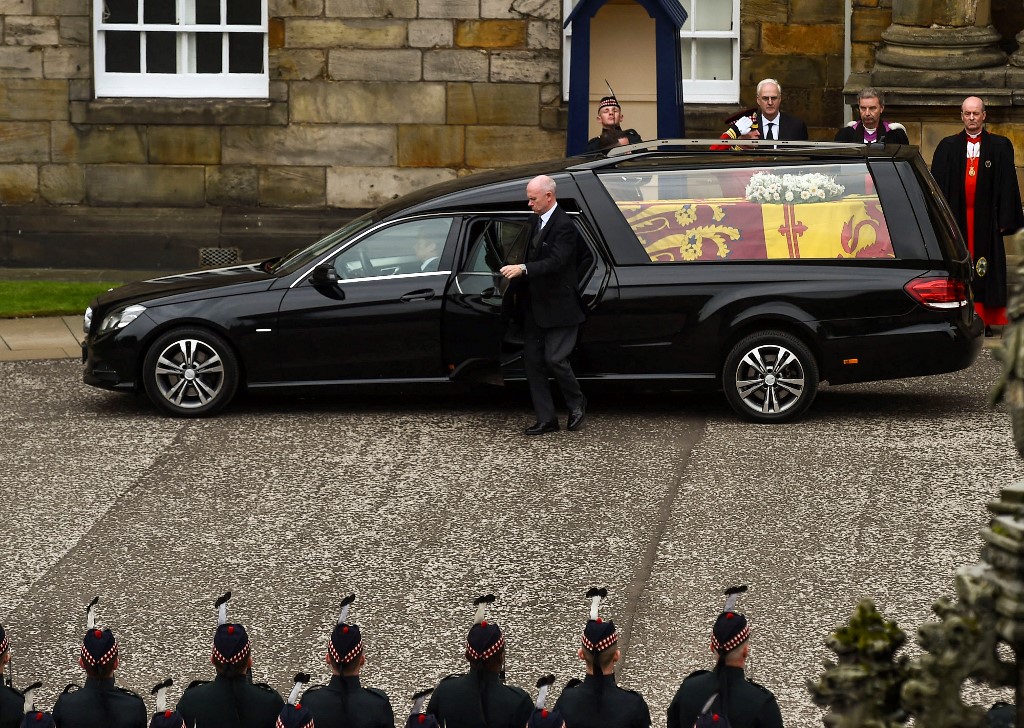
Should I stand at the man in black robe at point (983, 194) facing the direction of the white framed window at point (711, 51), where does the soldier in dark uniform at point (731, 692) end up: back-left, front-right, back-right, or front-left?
back-left

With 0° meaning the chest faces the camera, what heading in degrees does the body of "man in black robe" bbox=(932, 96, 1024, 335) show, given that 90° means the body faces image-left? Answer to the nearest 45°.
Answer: approximately 0°

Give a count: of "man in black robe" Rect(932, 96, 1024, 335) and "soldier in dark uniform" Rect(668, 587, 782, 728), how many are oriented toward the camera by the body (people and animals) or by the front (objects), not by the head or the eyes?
1

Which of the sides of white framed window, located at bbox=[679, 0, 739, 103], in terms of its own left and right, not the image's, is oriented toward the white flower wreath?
front

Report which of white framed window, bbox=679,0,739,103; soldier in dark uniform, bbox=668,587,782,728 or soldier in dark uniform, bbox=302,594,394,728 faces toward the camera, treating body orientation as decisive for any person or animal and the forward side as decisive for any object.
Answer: the white framed window

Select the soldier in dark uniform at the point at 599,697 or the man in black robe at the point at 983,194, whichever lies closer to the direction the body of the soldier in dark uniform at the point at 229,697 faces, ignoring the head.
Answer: the man in black robe

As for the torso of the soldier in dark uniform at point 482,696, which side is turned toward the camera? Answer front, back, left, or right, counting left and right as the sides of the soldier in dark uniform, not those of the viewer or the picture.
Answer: back

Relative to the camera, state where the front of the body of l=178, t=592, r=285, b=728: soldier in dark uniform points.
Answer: away from the camera

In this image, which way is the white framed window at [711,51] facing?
toward the camera

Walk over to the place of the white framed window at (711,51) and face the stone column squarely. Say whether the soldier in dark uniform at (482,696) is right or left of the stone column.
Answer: right

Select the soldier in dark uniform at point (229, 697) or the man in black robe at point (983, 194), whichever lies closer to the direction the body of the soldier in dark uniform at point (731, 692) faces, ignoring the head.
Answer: the man in black robe

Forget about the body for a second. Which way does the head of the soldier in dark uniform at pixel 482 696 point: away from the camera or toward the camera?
away from the camera

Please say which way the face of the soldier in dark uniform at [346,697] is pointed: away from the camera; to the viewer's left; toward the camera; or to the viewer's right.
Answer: away from the camera

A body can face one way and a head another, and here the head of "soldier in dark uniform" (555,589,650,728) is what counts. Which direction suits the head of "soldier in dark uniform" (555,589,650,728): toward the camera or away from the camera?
away from the camera
